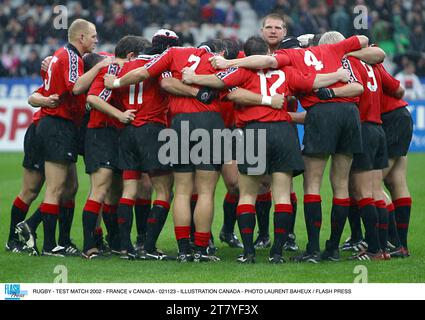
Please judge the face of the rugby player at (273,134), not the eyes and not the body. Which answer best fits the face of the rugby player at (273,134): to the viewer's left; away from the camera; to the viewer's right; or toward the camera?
away from the camera

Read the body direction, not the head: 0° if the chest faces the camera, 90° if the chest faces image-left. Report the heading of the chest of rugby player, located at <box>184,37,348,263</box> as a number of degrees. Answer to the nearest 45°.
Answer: approximately 180°

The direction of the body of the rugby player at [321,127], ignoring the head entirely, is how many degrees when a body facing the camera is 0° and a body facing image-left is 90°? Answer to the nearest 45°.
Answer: approximately 180°
